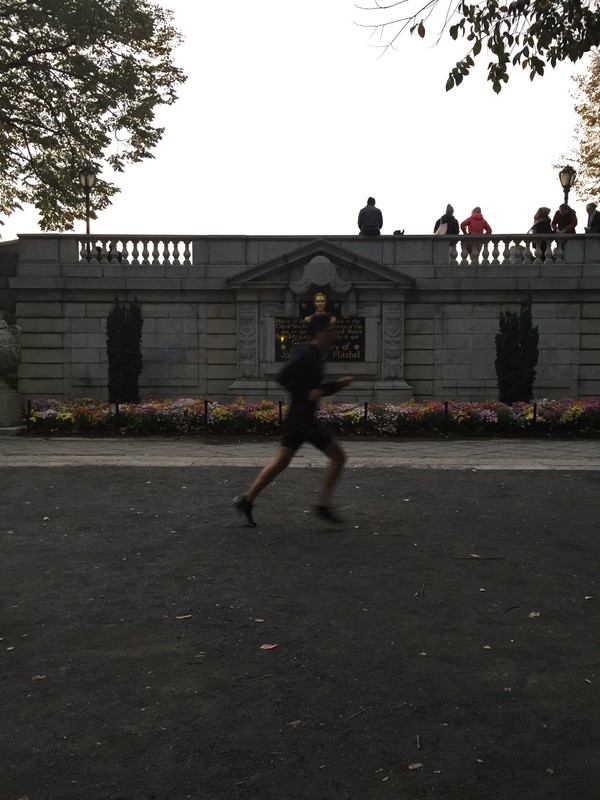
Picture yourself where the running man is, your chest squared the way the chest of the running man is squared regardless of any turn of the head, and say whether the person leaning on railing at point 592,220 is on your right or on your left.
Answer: on your left

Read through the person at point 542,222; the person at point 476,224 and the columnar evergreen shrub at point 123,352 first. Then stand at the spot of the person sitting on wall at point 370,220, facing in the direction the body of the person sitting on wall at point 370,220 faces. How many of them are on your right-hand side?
2

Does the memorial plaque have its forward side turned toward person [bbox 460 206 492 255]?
no

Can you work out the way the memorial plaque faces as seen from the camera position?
facing the viewer

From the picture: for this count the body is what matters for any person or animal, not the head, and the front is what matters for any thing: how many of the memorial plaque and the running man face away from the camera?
0

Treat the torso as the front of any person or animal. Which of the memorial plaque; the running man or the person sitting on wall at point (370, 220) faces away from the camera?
the person sitting on wall

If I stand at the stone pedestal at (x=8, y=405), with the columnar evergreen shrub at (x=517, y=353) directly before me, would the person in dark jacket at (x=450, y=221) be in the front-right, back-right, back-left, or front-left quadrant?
front-left

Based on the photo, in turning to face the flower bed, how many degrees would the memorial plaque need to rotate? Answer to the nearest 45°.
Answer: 0° — it already faces it

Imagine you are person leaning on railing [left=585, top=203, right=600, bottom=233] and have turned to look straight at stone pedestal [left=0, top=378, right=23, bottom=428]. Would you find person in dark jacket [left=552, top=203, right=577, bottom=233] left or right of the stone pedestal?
right

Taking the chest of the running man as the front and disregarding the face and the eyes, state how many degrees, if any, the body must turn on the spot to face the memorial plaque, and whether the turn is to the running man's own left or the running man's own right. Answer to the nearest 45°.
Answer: approximately 90° to the running man's own left

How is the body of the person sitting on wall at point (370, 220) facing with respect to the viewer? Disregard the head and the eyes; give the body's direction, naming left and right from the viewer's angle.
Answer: facing away from the viewer

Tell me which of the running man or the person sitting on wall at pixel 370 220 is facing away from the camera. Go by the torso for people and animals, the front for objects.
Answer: the person sitting on wall

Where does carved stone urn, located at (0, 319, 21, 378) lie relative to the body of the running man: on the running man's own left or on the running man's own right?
on the running man's own left

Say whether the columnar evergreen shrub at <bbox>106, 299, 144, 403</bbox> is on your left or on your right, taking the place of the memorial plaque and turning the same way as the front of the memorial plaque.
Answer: on your right

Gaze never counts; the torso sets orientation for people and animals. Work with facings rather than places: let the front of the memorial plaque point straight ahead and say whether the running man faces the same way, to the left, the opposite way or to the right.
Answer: to the left

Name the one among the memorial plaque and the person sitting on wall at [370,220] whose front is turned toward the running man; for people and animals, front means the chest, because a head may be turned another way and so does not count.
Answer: the memorial plaque

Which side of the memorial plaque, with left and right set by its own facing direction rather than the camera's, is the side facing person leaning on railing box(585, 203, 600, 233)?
left

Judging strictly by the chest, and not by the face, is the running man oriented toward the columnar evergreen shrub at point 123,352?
no

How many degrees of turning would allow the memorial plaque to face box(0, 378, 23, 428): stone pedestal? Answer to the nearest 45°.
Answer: approximately 45° to its right

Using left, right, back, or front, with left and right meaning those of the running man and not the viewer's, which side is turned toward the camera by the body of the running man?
right
